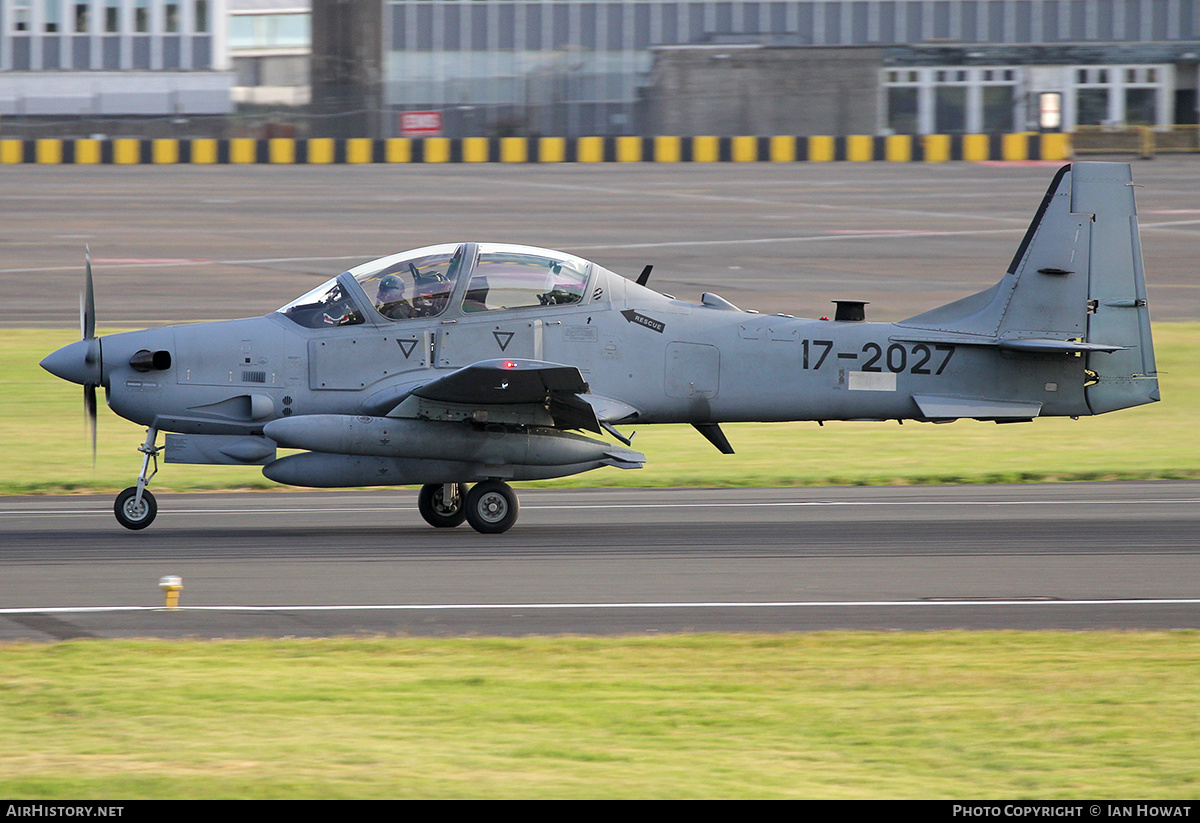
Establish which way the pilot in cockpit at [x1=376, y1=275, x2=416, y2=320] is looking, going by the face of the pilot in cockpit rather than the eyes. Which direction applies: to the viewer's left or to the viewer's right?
to the viewer's left

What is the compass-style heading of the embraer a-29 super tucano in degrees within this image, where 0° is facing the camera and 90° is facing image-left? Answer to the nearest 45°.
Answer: approximately 90°
